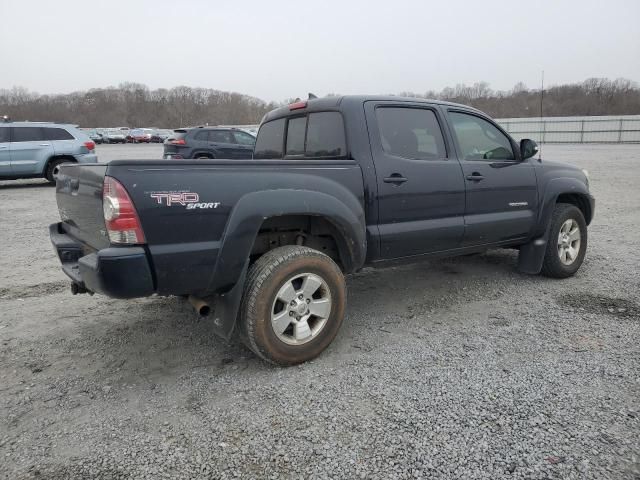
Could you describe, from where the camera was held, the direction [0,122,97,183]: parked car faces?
facing to the left of the viewer

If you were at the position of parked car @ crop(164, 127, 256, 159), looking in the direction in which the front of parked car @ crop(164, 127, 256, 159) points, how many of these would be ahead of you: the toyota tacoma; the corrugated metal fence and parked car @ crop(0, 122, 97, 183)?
1

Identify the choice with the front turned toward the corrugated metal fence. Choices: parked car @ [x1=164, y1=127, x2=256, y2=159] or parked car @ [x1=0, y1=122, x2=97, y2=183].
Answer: parked car @ [x1=164, y1=127, x2=256, y2=159]

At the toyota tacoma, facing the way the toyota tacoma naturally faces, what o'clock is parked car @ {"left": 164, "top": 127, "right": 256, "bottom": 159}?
The parked car is roughly at 10 o'clock from the toyota tacoma.

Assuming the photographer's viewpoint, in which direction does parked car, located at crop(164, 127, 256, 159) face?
facing away from the viewer and to the right of the viewer

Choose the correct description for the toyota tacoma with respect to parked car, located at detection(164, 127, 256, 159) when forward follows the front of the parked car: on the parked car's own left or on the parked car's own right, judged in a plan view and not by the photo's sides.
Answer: on the parked car's own right

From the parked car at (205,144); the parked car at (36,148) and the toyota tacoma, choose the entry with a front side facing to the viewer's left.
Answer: the parked car at (36,148)

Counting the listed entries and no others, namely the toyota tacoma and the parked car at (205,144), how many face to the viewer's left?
0

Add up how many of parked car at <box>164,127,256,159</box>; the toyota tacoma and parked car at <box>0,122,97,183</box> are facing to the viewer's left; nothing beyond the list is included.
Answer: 1

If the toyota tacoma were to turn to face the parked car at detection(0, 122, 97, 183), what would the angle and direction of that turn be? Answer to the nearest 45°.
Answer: approximately 90° to its left

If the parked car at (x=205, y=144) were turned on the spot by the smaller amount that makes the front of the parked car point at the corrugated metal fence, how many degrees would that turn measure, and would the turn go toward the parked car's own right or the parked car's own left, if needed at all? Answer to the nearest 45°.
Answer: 0° — it already faces it

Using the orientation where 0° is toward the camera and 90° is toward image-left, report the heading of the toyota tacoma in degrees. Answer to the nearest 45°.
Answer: approximately 225°

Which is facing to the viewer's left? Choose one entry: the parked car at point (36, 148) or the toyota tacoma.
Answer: the parked car

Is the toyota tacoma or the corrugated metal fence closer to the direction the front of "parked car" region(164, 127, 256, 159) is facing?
the corrugated metal fence
